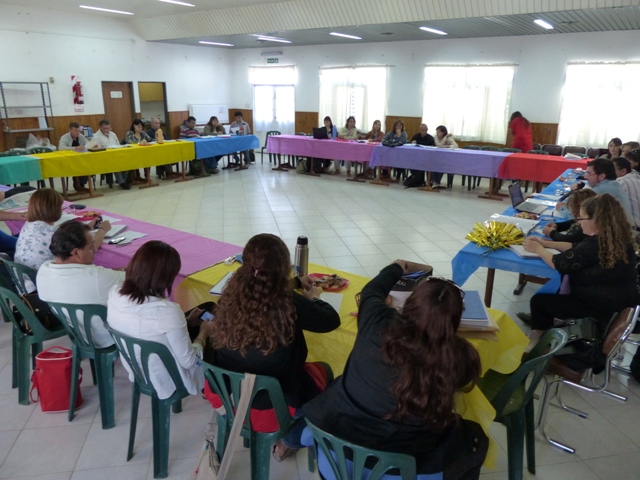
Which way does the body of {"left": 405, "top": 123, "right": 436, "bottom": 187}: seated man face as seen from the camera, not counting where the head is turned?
toward the camera

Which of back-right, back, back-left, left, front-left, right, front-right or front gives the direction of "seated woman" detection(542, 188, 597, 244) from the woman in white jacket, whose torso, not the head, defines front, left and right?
front-right

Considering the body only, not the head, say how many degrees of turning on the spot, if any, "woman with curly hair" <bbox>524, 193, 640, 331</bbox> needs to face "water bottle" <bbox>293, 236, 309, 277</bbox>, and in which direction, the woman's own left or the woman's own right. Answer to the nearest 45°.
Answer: approximately 45° to the woman's own left

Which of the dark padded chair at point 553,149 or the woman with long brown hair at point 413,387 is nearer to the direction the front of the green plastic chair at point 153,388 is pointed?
the dark padded chair

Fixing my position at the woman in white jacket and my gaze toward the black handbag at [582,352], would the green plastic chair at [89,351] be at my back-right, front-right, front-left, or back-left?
back-left

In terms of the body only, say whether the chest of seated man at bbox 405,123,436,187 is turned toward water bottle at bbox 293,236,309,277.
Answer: yes

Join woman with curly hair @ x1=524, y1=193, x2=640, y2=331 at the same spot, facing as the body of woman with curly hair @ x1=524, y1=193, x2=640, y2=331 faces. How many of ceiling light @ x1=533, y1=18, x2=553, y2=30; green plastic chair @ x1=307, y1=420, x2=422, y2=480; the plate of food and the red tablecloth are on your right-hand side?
2

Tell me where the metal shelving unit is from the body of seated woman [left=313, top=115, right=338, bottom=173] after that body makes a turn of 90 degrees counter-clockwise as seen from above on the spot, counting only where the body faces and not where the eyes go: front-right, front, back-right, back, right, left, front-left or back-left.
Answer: back-right

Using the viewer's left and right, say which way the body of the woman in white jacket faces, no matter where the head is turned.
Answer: facing away from the viewer and to the right of the viewer

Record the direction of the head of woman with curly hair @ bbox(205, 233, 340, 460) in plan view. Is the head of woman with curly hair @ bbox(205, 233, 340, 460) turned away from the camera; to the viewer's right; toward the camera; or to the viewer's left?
away from the camera

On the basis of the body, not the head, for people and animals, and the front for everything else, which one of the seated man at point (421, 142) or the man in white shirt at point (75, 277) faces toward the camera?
the seated man

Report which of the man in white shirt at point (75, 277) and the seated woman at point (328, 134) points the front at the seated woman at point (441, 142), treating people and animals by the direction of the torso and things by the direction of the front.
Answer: the man in white shirt

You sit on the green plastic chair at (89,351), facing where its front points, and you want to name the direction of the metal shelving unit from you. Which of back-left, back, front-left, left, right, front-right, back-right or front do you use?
front-left

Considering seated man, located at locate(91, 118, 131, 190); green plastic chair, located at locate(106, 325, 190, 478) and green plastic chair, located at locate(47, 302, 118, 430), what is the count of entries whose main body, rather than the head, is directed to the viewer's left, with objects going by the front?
0

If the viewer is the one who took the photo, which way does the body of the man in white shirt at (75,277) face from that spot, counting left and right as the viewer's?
facing away from the viewer and to the right of the viewer

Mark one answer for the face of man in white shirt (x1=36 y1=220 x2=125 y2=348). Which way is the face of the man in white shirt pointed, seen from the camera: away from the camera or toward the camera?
away from the camera

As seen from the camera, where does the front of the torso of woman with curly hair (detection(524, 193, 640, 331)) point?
to the viewer's left

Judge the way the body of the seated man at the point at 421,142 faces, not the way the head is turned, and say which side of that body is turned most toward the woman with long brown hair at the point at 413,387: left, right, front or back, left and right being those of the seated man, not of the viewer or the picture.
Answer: front

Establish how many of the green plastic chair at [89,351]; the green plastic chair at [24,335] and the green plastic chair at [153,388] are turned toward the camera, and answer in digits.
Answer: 0
